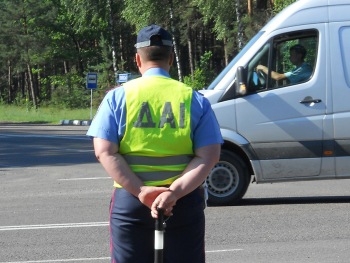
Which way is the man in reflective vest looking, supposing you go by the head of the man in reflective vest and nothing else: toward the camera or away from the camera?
away from the camera

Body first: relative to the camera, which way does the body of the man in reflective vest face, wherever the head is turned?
away from the camera

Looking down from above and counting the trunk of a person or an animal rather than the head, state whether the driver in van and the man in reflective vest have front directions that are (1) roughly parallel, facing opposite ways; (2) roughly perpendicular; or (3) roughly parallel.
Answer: roughly perpendicular

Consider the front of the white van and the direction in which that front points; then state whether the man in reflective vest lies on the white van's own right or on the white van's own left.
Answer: on the white van's own left

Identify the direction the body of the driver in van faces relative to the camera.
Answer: to the viewer's left

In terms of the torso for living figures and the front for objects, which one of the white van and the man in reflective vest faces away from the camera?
the man in reflective vest

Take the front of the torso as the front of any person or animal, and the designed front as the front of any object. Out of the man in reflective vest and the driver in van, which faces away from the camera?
the man in reflective vest

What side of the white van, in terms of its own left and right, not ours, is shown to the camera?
left

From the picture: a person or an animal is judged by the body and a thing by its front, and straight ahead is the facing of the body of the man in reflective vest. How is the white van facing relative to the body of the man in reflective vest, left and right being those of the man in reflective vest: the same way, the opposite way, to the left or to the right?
to the left

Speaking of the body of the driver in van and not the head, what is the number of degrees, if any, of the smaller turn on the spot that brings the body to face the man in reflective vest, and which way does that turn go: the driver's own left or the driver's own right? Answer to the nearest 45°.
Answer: approximately 90° to the driver's own left

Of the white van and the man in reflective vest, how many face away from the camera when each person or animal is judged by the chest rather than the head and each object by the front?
1
